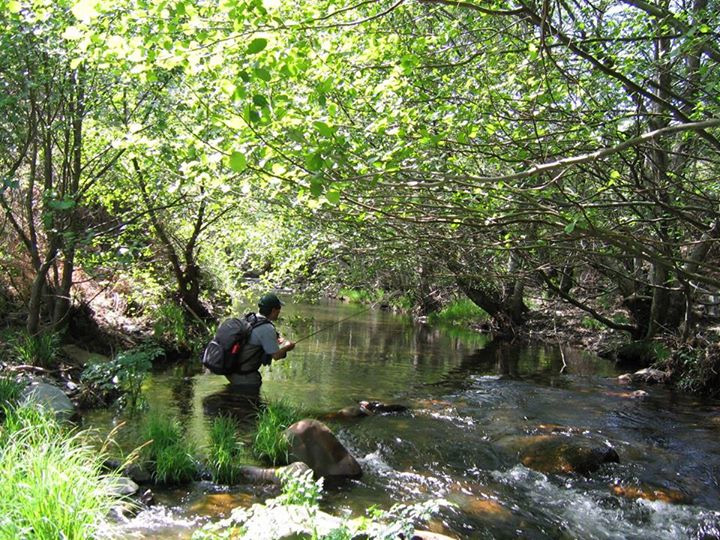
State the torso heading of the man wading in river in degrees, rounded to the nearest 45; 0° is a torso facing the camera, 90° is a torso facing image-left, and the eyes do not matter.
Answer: approximately 270°

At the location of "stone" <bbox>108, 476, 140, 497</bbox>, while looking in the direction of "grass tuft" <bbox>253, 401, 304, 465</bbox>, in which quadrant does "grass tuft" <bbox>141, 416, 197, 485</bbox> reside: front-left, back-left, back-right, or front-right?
front-left

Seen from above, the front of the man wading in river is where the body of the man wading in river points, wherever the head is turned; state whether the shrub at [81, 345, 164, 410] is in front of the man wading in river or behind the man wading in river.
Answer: behind

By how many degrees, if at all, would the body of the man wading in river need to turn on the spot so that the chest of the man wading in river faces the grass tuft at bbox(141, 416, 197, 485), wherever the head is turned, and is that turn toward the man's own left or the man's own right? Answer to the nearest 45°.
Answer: approximately 90° to the man's own right

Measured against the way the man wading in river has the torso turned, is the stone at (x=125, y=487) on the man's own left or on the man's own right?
on the man's own right

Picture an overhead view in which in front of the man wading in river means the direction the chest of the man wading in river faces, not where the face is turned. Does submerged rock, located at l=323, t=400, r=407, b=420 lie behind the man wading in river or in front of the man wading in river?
in front

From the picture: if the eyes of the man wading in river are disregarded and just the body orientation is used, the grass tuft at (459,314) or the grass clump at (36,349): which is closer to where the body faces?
the grass tuft

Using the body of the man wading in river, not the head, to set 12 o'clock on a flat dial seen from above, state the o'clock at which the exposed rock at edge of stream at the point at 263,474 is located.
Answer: The exposed rock at edge of stream is roughly at 3 o'clock from the man wading in river.

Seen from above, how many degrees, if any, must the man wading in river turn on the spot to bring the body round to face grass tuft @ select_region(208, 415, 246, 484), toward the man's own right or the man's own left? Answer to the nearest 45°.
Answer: approximately 90° to the man's own right

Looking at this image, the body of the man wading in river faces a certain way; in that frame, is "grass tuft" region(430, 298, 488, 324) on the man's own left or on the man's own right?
on the man's own left

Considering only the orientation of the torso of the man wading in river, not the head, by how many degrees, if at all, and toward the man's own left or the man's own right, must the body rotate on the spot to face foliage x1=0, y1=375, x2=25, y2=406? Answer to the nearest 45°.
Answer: approximately 135° to the man's own right

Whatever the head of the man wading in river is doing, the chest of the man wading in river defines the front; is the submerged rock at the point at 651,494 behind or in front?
in front

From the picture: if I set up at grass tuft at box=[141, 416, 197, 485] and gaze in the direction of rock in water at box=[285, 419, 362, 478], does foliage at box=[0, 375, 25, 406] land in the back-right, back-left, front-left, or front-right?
back-left

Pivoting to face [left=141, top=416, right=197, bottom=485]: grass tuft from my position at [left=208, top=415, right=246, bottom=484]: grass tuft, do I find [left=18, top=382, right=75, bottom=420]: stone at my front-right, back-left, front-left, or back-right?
front-right

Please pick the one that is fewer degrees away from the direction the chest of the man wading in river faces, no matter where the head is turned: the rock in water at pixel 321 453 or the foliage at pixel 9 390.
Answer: the rock in water

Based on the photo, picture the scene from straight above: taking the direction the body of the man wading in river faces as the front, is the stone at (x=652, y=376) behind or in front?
in front

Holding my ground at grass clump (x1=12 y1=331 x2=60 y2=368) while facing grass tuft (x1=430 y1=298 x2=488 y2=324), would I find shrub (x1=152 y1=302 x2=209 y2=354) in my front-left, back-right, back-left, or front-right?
front-left
